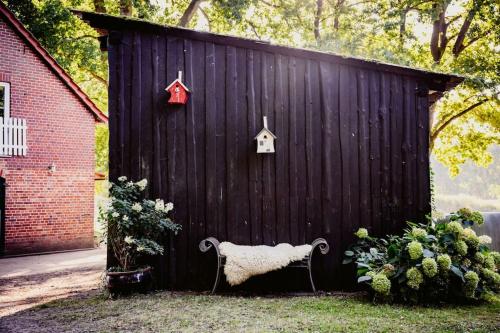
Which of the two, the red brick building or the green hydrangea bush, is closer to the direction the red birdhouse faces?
the green hydrangea bush

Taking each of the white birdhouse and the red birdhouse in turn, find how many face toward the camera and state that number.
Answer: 2

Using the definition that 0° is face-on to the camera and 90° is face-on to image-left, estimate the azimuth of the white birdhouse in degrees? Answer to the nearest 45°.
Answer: approximately 0°

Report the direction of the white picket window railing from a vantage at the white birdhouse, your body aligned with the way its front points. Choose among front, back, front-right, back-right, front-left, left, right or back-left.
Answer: back-right

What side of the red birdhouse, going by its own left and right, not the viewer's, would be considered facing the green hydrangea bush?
left

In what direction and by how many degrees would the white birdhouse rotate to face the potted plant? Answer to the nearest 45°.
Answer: approximately 45° to its right

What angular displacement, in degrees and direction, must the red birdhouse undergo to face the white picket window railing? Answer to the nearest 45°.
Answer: approximately 135° to its right

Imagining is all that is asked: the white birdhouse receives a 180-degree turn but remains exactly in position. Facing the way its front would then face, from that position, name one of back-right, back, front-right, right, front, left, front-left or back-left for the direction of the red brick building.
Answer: front-left

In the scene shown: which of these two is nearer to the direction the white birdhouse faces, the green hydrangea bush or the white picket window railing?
the green hydrangea bush

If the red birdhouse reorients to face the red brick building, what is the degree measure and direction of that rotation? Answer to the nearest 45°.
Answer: approximately 135° to its right
